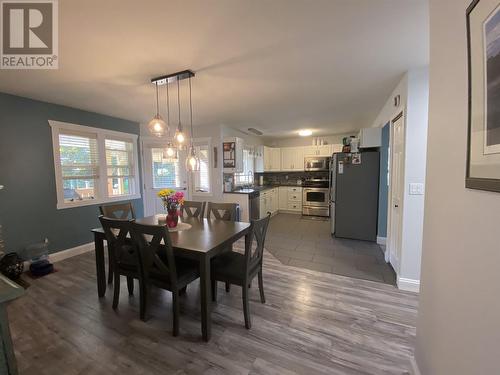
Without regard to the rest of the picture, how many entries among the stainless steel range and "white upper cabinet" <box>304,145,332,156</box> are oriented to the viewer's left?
0

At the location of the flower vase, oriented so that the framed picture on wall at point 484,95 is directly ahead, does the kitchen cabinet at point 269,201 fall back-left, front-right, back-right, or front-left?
back-left

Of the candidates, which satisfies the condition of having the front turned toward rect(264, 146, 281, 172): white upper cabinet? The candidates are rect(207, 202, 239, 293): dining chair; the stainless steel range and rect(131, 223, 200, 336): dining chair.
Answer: rect(131, 223, 200, 336): dining chair

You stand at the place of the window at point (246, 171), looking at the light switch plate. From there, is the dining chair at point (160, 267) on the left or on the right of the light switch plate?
right

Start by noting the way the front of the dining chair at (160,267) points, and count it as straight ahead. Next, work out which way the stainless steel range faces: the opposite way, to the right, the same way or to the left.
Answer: the opposite way

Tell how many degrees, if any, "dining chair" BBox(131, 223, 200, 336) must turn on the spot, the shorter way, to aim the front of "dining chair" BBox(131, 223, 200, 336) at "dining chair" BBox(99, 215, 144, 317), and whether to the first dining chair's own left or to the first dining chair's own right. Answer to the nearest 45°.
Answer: approximately 90° to the first dining chair's own left

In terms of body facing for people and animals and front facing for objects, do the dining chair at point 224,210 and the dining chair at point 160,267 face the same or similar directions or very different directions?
very different directions

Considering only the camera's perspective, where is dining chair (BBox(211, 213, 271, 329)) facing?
facing away from the viewer and to the left of the viewer
